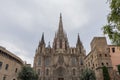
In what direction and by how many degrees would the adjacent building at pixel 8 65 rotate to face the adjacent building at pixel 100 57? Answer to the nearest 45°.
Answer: approximately 45° to its left

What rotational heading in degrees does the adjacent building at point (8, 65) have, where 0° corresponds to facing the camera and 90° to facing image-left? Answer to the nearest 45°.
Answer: approximately 315°

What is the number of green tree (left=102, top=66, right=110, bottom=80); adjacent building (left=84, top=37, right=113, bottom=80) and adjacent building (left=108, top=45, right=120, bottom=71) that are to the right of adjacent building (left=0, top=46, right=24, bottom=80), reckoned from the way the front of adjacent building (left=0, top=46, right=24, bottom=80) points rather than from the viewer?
0

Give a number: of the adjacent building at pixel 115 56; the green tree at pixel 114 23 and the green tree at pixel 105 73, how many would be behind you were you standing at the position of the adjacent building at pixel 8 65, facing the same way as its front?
0

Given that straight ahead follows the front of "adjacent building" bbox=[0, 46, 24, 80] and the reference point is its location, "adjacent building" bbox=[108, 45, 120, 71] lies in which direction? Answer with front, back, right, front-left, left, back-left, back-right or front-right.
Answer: front-left
